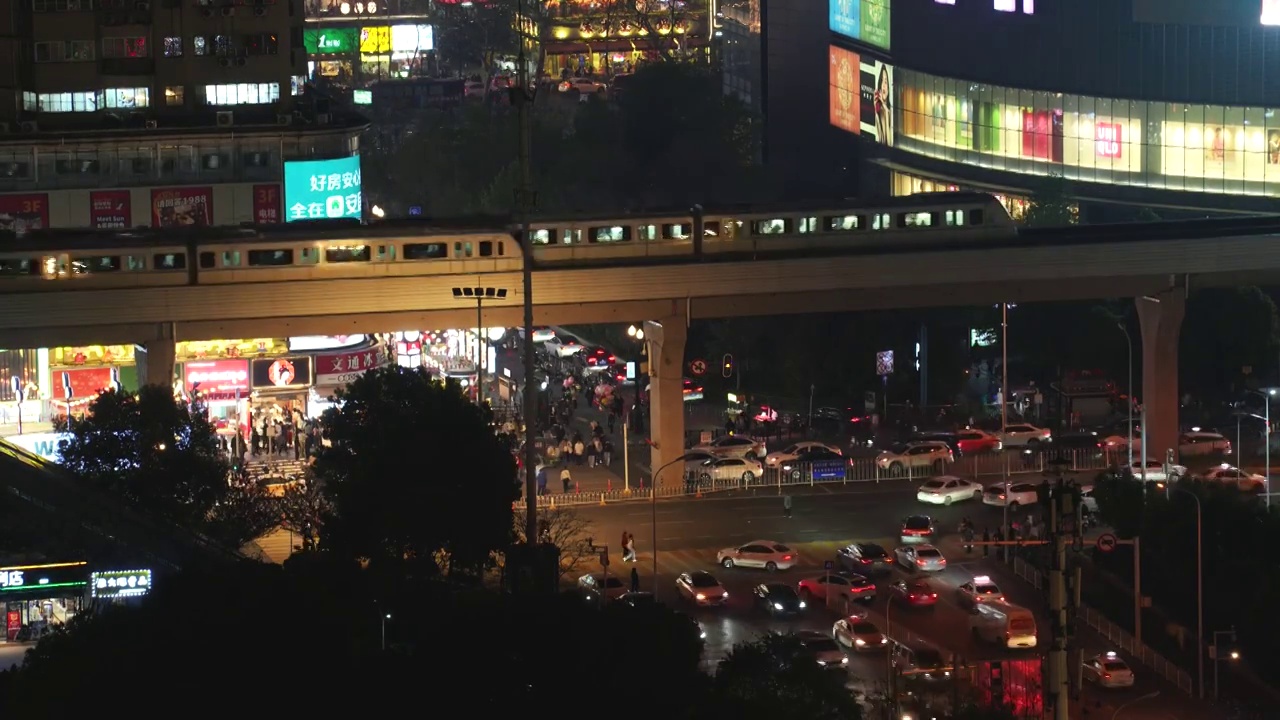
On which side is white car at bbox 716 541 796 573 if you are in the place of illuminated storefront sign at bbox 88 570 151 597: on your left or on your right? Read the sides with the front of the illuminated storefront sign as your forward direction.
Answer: on your left

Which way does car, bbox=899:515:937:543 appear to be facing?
away from the camera

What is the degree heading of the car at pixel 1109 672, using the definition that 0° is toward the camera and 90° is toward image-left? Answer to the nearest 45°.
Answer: approximately 135°

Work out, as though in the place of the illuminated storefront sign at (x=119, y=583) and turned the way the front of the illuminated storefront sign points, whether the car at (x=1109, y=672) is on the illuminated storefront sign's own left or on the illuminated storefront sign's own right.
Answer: on the illuminated storefront sign's own left

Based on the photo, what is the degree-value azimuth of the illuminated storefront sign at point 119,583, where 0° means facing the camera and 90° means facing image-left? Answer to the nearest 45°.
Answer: approximately 0°

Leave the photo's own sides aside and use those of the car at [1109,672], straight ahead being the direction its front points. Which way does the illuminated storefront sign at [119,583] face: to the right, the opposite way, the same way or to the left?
the opposite way

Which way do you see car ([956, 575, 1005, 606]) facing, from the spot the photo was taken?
facing away from the viewer and to the left of the viewer
